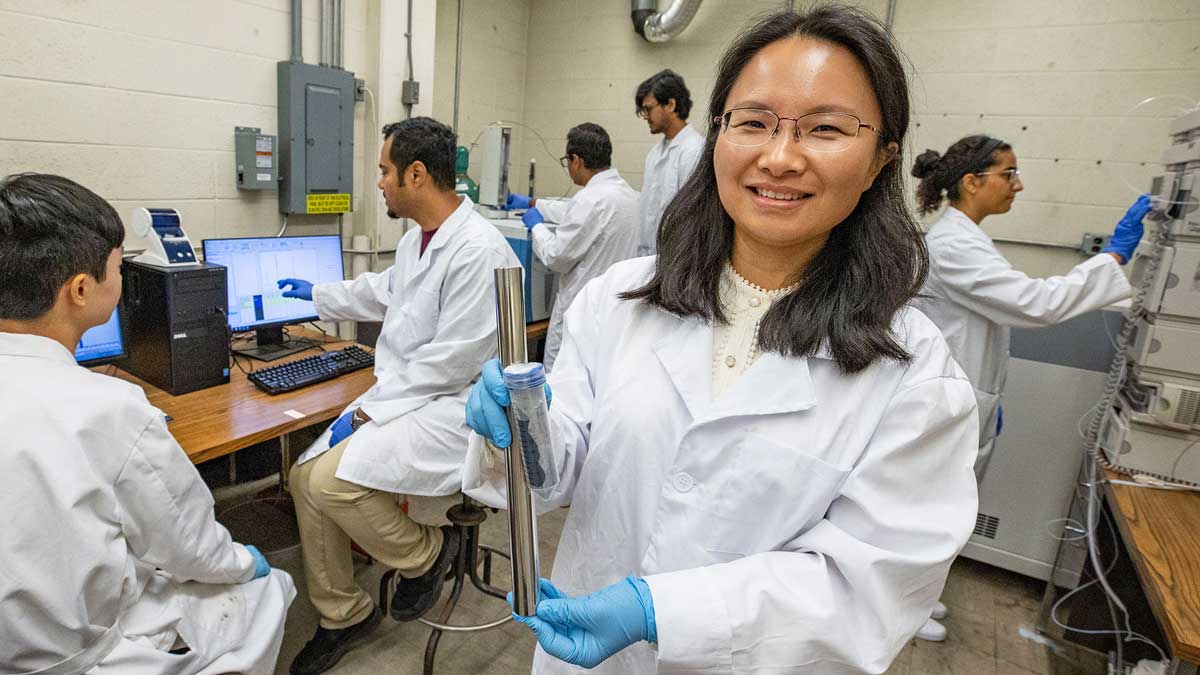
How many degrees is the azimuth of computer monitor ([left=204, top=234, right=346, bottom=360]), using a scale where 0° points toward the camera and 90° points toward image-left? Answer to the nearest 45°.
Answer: approximately 315°

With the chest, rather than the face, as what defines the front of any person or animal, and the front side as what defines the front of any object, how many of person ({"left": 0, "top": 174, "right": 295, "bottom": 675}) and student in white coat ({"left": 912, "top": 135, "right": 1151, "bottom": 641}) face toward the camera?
0

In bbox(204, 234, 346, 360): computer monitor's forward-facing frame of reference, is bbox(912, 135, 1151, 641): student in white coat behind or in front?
in front

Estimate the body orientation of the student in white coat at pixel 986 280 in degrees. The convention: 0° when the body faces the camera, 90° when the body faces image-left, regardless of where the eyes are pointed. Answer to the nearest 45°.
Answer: approximately 270°

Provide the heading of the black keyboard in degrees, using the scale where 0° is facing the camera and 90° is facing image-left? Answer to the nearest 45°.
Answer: approximately 315°

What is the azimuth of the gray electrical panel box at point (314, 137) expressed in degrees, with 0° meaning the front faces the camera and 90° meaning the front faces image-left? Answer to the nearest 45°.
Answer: approximately 315°

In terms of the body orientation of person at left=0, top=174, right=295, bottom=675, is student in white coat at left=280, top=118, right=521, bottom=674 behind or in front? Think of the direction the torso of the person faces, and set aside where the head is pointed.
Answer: in front

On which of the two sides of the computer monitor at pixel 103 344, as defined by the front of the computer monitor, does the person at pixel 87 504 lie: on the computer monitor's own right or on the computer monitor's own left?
on the computer monitor's own right

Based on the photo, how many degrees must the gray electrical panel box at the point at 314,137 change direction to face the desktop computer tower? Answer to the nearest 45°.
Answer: approximately 45° to its right

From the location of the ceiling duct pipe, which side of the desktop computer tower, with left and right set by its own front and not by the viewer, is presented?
left

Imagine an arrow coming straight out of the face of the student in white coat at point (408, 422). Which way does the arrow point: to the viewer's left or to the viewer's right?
to the viewer's left
